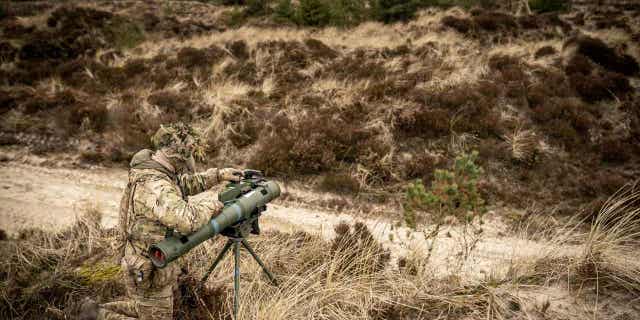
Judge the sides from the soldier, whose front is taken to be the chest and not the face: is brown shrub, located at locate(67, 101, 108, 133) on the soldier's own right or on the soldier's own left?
on the soldier's own left

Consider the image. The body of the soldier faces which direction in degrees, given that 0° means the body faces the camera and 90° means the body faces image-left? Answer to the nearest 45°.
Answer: approximately 270°

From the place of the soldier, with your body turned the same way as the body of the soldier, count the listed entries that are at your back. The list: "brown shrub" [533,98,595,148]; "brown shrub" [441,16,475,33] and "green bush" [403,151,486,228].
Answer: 0

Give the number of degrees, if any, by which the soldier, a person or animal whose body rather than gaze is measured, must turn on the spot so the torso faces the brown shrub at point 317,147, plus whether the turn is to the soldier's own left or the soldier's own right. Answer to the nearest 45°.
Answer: approximately 45° to the soldier's own left

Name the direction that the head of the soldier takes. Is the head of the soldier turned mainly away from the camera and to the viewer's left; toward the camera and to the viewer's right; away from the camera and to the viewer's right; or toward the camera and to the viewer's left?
away from the camera and to the viewer's right

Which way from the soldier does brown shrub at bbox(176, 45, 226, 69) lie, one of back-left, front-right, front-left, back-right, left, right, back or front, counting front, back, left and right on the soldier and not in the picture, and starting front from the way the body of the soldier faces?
left

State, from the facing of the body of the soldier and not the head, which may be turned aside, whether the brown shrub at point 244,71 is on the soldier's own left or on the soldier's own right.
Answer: on the soldier's own left

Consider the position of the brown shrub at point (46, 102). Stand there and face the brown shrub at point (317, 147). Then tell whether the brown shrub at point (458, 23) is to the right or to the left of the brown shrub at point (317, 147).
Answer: left

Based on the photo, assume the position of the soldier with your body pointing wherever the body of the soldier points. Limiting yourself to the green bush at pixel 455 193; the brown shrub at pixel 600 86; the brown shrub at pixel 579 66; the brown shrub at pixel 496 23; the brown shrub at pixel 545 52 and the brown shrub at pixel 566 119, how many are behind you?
0

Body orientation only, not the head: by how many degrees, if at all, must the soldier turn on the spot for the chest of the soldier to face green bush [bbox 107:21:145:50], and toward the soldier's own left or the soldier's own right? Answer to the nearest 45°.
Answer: approximately 90° to the soldier's own left

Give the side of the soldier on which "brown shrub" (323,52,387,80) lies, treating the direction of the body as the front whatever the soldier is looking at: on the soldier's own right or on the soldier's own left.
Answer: on the soldier's own left

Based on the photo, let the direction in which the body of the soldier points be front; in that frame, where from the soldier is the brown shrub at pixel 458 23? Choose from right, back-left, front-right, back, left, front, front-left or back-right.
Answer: front-left

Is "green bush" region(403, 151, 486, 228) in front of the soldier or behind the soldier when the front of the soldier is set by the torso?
in front

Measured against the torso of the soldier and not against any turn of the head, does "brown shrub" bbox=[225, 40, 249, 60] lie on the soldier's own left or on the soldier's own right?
on the soldier's own left
